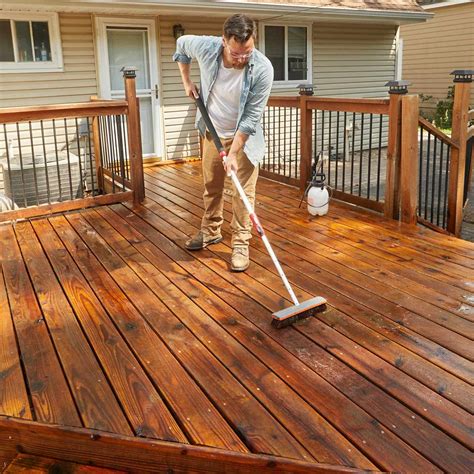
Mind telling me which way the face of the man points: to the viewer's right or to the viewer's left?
to the viewer's right

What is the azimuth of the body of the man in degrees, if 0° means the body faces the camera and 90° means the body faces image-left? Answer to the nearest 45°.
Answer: approximately 0°

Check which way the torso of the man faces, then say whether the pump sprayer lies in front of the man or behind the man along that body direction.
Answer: behind

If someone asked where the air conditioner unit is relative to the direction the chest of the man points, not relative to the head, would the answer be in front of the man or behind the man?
behind

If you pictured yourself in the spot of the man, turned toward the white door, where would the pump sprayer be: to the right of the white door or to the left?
right

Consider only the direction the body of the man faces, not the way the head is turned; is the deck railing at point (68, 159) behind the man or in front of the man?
behind
